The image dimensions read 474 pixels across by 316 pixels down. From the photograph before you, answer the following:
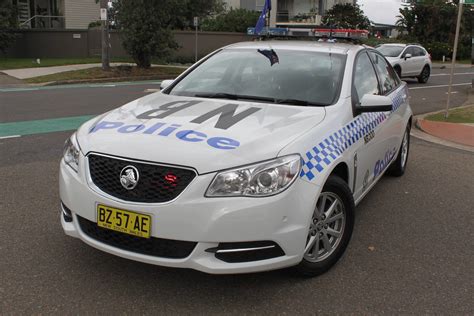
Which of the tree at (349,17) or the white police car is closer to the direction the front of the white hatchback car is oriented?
the white police car

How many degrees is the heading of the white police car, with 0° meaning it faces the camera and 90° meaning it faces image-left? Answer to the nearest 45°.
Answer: approximately 45°

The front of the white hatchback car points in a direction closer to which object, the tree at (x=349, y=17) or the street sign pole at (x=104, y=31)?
the street sign pole

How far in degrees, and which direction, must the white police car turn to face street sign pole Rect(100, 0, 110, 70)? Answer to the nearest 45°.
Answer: approximately 135° to its right

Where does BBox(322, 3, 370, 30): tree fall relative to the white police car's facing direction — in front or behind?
behind

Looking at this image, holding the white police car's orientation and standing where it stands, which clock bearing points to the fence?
The fence is roughly at 4 o'clock from the white police car.
